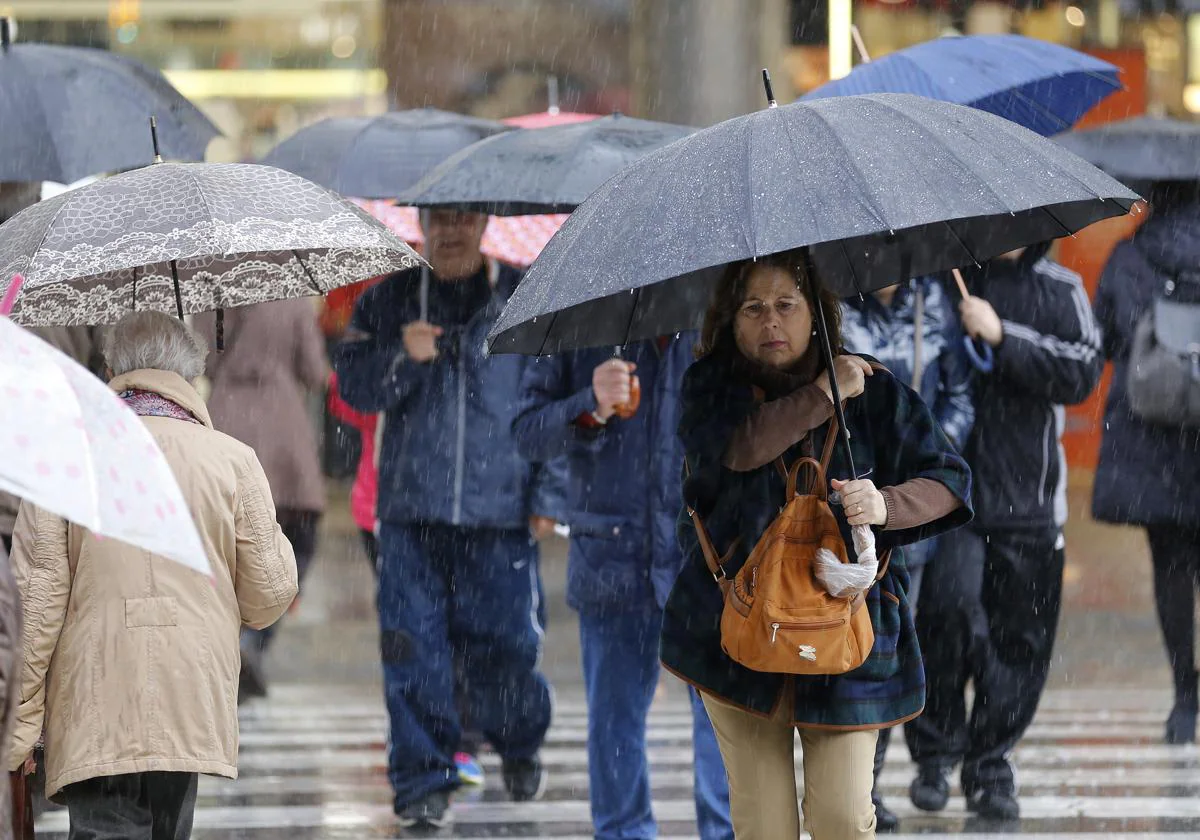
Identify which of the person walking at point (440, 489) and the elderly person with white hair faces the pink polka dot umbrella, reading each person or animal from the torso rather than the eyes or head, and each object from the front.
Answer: the person walking

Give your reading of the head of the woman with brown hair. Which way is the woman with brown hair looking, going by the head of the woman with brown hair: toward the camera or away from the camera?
toward the camera

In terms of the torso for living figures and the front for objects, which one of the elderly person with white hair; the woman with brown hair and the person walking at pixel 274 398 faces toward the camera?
the woman with brown hair

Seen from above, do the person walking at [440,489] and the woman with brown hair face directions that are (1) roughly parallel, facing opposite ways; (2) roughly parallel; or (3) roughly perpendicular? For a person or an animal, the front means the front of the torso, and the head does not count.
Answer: roughly parallel

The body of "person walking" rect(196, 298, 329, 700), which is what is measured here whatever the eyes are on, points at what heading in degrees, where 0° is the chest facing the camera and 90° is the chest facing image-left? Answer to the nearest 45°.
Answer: approximately 180°

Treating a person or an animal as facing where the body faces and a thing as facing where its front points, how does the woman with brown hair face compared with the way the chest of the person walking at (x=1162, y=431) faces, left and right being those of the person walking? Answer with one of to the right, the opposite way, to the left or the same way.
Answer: the opposite way

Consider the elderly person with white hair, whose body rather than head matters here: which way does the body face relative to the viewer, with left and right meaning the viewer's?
facing away from the viewer

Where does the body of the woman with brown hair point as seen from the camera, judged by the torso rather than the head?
toward the camera

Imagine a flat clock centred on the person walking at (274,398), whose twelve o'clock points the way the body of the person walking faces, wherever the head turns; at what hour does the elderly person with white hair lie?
The elderly person with white hair is roughly at 6 o'clock from the person walking.

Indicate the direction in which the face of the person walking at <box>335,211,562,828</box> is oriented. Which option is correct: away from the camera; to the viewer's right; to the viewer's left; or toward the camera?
toward the camera

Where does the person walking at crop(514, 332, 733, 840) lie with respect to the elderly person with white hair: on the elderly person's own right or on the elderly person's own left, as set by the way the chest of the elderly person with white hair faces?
on the elderly person's own right

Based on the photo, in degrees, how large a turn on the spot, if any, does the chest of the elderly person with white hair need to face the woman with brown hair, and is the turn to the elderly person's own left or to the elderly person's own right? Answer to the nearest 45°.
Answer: approximately 90° to the elderly person's own right

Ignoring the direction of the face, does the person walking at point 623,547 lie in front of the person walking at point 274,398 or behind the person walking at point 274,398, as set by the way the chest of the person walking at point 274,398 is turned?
behind

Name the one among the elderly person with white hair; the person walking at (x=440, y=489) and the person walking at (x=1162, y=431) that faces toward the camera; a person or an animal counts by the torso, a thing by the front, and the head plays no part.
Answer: the person walking at (x=440, y=489)

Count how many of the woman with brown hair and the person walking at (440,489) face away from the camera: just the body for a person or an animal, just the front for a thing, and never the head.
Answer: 0

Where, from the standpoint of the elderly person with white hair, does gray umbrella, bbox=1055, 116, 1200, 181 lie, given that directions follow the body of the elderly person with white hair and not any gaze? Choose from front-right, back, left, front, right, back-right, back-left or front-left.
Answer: front-right

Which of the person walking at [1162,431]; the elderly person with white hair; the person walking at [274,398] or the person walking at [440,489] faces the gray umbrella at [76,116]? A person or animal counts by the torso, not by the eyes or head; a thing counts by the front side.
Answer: the elderly person with white hair

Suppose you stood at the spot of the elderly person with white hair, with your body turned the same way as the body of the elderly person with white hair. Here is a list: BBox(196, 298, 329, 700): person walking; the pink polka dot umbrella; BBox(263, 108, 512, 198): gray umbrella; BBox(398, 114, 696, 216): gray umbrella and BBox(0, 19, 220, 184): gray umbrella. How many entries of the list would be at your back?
1
